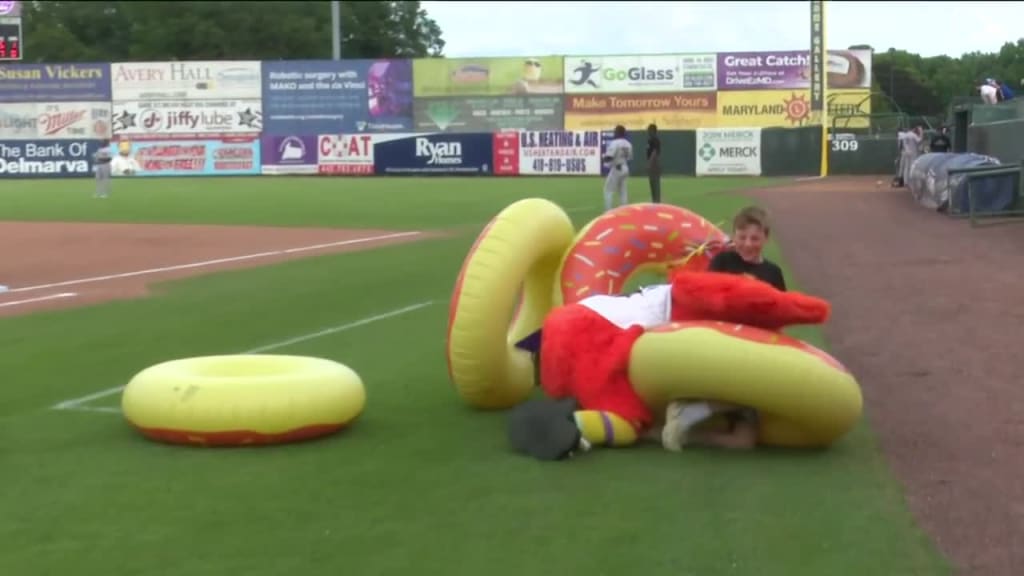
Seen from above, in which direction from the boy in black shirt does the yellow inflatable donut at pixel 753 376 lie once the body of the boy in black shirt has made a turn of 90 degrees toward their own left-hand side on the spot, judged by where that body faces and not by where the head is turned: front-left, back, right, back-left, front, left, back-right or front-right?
right

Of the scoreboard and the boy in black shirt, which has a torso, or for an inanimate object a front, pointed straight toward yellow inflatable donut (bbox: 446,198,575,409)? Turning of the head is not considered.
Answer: the scoreboard

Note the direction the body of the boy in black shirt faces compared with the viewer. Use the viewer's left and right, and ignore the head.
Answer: facing the viewer

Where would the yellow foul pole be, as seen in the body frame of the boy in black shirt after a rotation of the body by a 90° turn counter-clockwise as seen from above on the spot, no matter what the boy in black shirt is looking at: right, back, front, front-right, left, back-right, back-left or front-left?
left

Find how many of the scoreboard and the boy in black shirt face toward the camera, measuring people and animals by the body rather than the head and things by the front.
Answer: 2

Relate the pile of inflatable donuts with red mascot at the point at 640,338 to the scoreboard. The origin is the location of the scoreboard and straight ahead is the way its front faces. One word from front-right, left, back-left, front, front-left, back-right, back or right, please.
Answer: front

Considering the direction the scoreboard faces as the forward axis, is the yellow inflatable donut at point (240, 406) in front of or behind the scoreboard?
in front

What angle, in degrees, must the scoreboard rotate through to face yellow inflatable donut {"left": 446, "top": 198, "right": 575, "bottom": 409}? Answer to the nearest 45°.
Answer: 0° — it already faces it

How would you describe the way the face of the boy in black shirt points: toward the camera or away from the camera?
toward the camera

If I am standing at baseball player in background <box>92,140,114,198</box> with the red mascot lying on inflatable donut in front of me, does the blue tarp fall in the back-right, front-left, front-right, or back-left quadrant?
front-left

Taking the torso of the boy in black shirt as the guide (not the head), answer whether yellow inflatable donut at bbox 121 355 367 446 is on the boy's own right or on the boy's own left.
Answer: on the boy's own right
